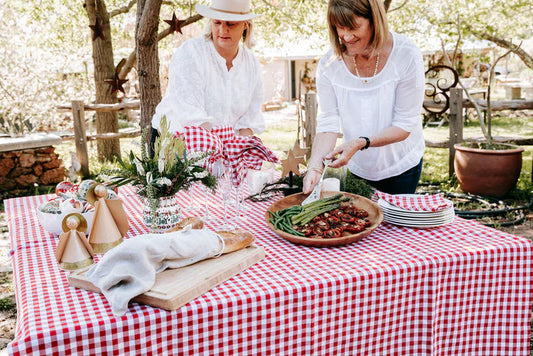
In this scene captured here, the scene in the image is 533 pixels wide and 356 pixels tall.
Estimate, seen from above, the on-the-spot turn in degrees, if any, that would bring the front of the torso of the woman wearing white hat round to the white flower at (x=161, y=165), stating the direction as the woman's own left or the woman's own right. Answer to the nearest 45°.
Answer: approximately 45° to the woman's own right

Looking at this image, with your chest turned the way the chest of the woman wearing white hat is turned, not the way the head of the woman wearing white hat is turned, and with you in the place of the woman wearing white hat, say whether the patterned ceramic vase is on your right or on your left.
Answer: on your right

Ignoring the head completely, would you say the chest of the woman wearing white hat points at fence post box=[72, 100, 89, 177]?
no

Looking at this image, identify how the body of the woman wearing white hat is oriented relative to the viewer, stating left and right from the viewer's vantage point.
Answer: facing the viewer and to the right of the viewer

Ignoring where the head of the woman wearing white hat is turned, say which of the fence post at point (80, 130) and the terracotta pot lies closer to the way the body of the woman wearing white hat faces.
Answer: the terracotta pot

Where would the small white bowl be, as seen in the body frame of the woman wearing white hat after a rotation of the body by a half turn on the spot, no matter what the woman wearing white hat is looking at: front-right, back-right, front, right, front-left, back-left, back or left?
left

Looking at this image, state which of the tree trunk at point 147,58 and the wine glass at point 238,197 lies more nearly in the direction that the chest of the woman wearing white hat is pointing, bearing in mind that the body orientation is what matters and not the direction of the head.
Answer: the wine glass

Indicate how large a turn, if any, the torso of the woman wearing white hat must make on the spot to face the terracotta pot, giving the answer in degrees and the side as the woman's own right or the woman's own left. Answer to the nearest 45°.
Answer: approximately 90° to the woman's own left

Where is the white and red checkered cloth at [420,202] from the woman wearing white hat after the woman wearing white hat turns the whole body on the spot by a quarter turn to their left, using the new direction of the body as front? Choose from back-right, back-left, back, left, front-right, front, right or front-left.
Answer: right

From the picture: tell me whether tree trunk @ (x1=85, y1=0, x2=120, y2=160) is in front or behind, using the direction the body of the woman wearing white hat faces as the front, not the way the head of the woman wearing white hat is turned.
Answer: behind

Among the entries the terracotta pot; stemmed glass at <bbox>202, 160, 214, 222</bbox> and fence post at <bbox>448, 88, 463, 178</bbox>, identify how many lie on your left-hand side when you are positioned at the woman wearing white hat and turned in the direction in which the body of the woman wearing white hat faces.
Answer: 2

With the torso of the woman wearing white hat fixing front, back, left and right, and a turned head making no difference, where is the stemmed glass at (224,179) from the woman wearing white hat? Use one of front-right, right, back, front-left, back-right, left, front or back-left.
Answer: front-right

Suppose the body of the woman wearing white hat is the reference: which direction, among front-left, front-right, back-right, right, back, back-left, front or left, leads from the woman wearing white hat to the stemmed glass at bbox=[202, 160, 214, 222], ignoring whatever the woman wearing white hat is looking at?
front-right

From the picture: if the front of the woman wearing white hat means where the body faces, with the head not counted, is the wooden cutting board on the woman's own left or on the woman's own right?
on the woman's own right

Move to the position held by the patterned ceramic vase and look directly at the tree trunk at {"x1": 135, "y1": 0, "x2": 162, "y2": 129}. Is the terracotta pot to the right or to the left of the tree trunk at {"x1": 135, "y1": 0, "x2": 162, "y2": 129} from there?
right

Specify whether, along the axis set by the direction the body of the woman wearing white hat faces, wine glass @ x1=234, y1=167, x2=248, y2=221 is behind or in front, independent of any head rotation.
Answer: in front

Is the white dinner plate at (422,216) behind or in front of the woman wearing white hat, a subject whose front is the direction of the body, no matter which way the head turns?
in front
